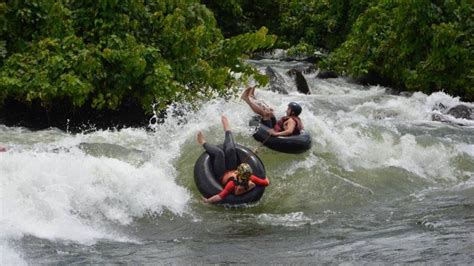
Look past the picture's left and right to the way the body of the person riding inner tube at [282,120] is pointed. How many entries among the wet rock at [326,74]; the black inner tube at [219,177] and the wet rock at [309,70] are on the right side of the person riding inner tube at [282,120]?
2

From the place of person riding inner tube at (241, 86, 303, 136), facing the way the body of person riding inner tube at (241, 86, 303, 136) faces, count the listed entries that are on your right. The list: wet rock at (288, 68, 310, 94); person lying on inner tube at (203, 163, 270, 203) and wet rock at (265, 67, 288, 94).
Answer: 2

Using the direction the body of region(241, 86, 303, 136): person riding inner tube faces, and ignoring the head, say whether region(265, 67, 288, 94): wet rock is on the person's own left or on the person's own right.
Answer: on the person's own right

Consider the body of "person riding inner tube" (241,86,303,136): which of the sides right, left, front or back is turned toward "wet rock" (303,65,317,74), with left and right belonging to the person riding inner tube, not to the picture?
right

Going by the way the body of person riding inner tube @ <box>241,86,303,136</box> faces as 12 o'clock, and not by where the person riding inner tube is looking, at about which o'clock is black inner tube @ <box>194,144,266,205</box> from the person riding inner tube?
The black inner tube is roughly at 10 o'clock from the person riding inner tube.

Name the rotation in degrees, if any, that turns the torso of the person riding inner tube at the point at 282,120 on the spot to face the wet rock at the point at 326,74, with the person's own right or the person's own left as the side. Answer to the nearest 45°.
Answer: approximately 90° to the person's own right

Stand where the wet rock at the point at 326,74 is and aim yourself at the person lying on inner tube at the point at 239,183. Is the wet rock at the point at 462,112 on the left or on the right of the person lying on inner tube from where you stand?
left

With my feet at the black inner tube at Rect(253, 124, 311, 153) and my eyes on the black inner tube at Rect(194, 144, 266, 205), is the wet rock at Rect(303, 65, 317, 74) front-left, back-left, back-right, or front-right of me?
back-right

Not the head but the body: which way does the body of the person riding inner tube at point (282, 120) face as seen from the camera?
to the viewer's left

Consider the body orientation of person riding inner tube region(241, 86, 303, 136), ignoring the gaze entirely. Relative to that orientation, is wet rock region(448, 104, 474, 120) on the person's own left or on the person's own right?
on the person's own right

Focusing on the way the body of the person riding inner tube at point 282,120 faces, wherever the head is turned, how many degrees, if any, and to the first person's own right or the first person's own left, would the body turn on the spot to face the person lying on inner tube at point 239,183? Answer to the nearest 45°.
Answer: approximately 90° to the first person's own left

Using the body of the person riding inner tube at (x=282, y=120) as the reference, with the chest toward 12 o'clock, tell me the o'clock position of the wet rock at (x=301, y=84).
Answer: The wet rock is roughly at 3 o'clock from the person riding inner tube.
